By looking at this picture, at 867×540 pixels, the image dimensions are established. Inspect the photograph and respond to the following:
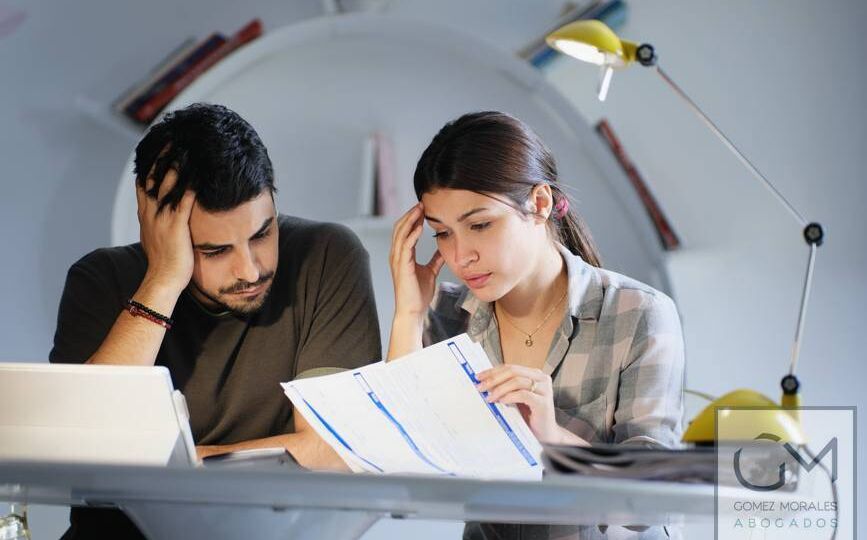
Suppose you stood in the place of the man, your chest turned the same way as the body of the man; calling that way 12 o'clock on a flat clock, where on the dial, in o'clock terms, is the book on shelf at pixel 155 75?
The book on shelf is roughly at 6 o'clock from the man.

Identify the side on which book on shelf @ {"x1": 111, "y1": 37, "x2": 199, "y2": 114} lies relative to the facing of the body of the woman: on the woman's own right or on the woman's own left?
on the woman's own right

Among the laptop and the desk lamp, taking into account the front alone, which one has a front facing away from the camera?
the laptop

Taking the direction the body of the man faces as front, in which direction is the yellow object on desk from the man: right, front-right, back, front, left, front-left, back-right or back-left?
front-left

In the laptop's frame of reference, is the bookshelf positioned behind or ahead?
ahead

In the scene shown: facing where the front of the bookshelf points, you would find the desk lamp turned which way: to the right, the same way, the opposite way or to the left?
to the right

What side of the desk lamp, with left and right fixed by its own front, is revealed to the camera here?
left

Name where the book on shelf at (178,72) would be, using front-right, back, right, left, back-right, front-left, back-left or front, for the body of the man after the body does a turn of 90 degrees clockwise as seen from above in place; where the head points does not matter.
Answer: right

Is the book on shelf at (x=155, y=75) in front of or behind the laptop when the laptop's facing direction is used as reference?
in front

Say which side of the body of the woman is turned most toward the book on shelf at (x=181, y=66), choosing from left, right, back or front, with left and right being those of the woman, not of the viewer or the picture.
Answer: right

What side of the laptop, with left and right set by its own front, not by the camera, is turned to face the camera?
back
